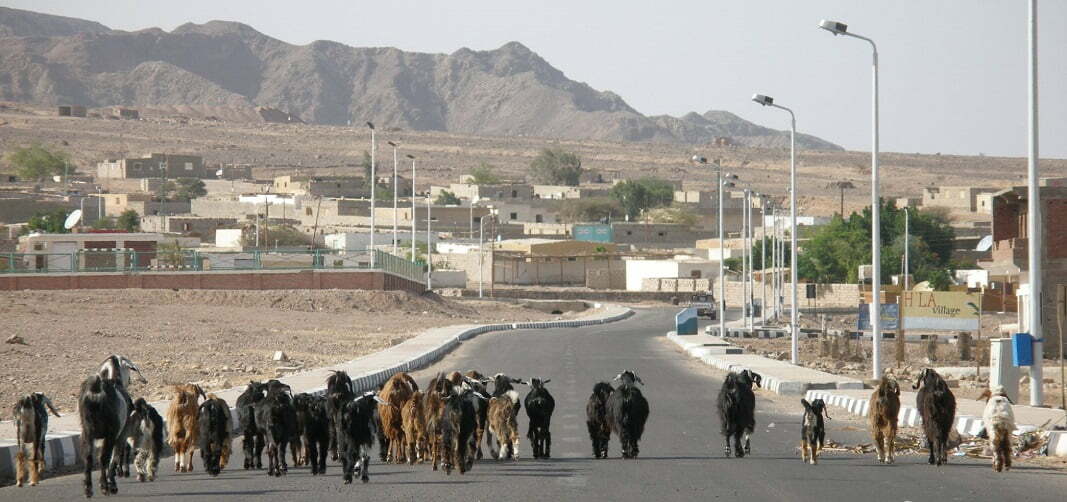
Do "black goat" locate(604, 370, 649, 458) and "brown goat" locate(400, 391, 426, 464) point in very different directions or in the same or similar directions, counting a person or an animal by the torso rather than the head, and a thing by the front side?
same or similar directions

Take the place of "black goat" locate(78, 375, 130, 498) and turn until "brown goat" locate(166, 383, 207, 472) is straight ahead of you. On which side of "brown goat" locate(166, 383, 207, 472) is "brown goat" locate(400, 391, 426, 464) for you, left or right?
right

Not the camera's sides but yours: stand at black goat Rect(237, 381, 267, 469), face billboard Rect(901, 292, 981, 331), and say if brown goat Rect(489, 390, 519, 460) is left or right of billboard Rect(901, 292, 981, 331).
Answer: right
